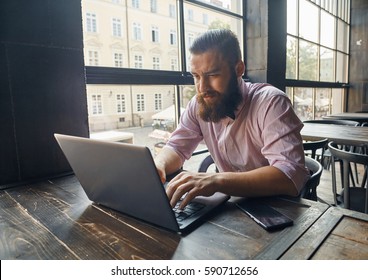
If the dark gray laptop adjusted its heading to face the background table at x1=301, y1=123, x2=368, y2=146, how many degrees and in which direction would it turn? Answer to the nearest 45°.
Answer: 0° — it already faces it

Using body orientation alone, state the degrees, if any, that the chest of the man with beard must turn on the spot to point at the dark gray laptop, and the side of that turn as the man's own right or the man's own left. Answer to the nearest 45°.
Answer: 0° — they already face it

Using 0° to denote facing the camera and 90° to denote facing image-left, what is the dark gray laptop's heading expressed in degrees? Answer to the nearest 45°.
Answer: approximately 225°

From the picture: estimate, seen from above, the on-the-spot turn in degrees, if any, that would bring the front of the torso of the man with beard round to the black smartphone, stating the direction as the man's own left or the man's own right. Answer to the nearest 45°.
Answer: approximately 45° to the man's own left

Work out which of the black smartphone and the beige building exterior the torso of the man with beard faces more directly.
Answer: the black smartphone

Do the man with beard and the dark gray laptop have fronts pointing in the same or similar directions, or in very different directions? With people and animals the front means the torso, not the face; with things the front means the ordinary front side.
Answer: very different directions

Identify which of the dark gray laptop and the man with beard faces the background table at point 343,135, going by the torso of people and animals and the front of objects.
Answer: the dark gray laptop

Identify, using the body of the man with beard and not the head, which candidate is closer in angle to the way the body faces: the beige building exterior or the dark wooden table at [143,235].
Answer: the dark wooden table

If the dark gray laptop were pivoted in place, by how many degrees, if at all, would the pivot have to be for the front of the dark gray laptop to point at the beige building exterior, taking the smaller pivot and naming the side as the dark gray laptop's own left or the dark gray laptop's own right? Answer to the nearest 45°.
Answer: approximately 45° to the dark gray laptop's own left
